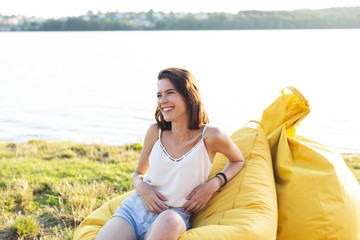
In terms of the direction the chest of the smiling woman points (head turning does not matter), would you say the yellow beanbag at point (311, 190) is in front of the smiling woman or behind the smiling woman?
behind

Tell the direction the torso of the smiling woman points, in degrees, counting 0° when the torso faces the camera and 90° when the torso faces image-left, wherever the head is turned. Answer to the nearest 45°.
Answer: approximately 45°
